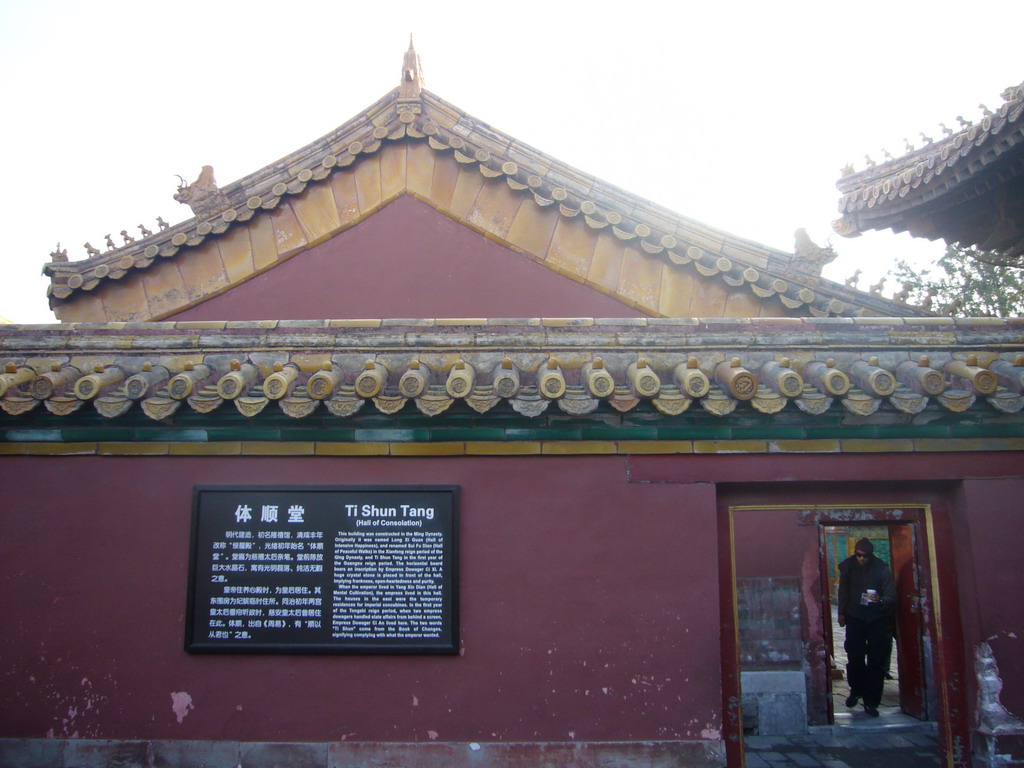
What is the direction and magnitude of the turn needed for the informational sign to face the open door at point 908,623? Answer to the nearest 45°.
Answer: approximately 135° to its left

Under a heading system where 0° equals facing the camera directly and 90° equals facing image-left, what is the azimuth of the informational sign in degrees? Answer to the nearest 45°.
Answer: approximately 0°

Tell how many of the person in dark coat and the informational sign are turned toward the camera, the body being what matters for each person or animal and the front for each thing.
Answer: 2

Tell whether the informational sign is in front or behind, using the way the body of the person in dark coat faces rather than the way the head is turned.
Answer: in front
